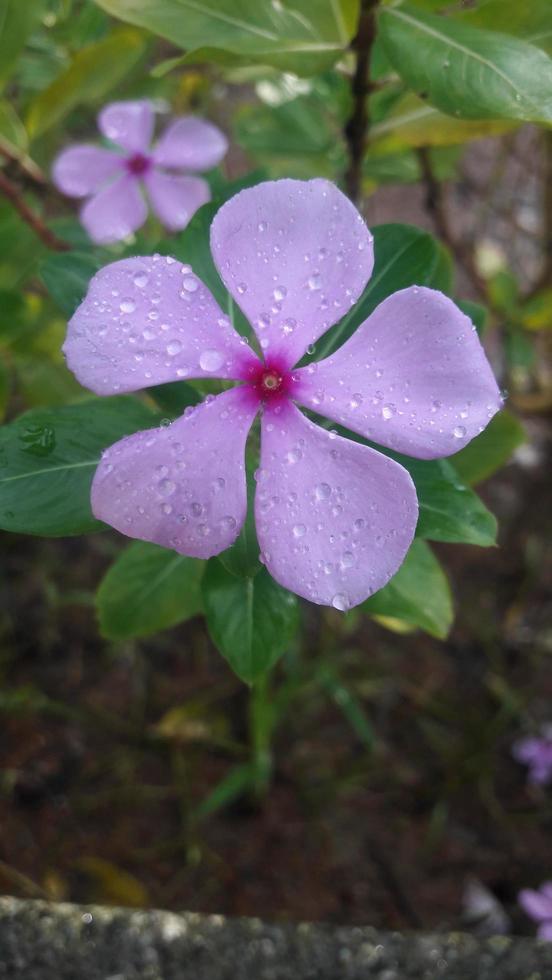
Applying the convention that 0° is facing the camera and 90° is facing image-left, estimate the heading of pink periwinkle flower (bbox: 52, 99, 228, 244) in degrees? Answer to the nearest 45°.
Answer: approximately 0°

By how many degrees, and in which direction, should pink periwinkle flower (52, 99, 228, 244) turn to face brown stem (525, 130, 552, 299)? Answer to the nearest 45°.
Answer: approximately 135° to its left

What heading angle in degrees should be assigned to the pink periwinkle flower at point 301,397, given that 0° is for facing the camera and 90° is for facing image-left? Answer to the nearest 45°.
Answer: approximately 0°

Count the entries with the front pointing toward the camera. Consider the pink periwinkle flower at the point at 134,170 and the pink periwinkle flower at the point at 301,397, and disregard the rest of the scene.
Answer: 2

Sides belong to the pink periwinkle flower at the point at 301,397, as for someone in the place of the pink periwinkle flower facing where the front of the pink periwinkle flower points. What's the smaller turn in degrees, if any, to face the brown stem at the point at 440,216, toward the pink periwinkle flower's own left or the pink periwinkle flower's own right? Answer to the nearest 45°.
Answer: approximately 180°
